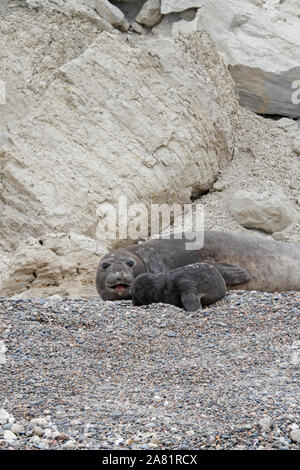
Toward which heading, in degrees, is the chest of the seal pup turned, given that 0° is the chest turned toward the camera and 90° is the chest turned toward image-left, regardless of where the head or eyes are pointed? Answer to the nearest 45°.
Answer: approximately 90°

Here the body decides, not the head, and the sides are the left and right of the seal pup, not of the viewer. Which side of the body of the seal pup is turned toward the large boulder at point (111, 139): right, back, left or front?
right

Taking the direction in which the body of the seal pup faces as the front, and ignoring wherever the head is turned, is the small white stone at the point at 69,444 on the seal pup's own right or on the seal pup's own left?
on the seal pup's own left

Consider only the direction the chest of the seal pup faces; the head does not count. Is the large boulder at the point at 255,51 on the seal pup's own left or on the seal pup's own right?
on the seal pup's own right

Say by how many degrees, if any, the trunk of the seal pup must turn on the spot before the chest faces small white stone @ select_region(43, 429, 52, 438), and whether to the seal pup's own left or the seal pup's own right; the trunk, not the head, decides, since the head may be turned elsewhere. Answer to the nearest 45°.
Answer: approximately 90° to the seal pup's own left

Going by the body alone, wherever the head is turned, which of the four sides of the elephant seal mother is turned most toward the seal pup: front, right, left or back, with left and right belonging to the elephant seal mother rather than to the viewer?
left

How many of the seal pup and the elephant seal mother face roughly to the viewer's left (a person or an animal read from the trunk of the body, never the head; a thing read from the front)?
2

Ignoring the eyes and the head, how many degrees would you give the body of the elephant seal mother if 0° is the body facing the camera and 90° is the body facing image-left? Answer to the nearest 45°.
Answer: approximately 90°
